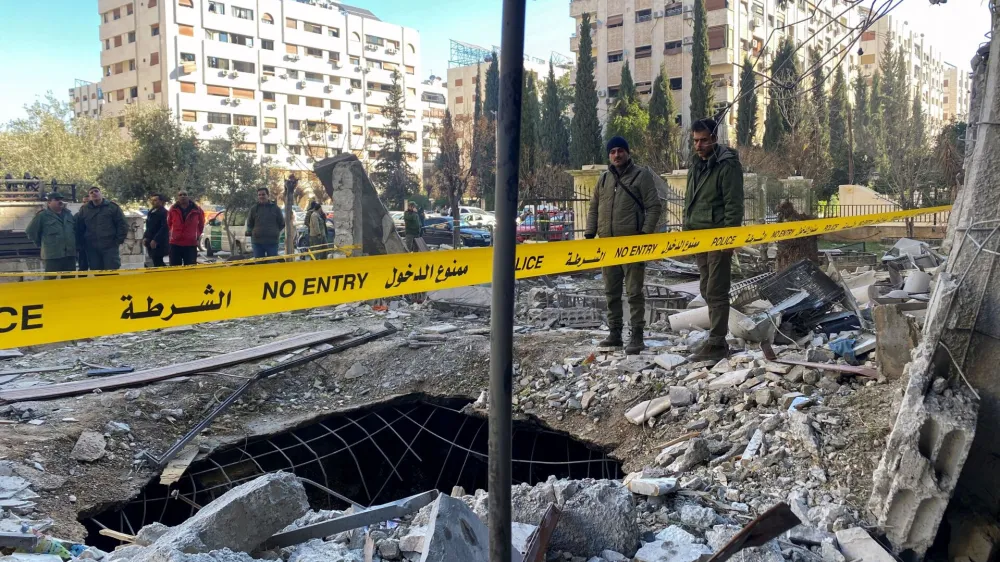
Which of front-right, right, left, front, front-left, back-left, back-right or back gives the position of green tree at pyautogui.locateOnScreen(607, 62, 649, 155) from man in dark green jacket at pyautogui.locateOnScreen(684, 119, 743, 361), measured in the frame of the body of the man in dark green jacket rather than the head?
back-right

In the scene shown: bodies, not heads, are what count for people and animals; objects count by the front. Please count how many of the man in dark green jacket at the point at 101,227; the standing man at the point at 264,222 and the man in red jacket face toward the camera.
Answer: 3

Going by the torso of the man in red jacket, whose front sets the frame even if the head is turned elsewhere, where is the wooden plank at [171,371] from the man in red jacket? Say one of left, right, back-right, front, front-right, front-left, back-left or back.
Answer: front

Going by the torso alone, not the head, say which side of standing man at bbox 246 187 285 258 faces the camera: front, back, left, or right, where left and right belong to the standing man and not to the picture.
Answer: front

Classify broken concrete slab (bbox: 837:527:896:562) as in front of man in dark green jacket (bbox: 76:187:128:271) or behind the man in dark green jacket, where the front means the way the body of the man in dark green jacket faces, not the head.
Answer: in front

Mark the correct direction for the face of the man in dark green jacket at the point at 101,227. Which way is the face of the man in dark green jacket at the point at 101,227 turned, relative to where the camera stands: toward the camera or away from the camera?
toward the camera

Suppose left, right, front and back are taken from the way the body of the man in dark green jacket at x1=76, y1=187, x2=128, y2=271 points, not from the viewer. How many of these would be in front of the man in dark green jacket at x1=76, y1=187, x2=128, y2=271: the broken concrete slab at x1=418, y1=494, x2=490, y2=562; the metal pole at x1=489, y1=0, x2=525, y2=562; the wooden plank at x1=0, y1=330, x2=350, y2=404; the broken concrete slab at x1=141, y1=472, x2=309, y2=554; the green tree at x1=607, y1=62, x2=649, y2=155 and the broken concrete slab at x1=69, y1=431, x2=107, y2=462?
5

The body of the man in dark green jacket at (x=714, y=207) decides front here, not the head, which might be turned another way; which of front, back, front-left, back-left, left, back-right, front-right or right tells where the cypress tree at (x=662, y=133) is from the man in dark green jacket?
back-right

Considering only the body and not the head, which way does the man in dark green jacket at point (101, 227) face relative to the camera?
toward the camera

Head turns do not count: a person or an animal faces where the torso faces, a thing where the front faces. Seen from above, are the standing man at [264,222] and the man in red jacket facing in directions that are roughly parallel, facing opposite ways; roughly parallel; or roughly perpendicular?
roughly parallel
